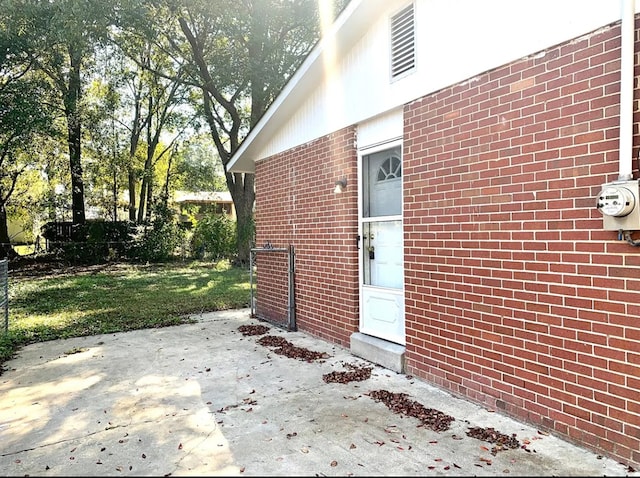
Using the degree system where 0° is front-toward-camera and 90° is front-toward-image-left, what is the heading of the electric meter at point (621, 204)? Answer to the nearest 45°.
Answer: approximately 45°

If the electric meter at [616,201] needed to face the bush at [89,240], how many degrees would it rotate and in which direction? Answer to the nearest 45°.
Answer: approximately 45° to its right

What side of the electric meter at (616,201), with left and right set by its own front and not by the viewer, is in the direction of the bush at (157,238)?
right

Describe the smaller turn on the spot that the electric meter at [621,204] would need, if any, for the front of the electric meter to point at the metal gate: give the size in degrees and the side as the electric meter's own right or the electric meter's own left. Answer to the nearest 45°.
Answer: approximately 90° to the electric meter's own right

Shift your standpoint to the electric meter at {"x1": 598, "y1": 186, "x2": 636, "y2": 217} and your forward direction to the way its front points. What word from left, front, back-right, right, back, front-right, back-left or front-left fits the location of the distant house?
right

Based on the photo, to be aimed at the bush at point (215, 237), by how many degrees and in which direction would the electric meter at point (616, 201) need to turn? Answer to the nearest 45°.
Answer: approximately 90° to its right

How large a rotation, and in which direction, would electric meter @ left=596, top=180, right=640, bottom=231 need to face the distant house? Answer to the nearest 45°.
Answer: approximately 90° to its right

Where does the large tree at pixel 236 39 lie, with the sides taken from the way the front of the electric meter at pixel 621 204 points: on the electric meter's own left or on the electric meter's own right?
on the electric meter's own right

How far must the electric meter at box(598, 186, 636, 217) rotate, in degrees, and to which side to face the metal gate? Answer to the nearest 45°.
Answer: approximately 90° to its right

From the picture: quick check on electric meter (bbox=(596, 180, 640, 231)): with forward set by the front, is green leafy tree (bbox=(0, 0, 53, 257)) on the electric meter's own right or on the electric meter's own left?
on the electric meter's own right
